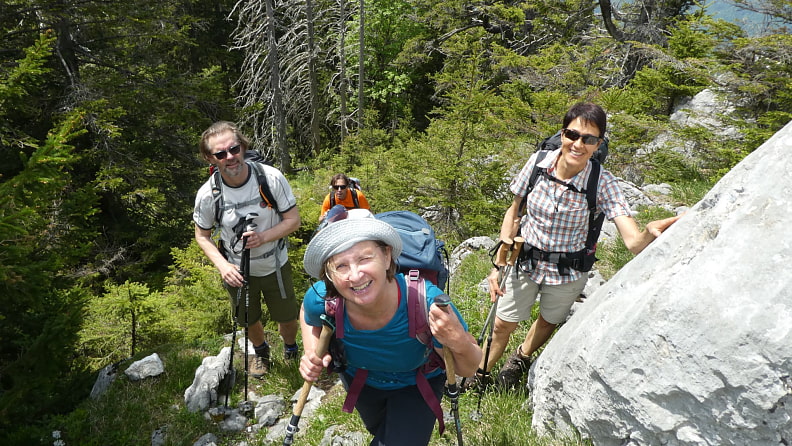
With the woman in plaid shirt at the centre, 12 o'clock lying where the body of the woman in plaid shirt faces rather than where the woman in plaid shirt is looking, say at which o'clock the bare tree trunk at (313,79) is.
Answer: The bare tree trunk is roughly at 5 o'clock from the woman in plaid shirt.

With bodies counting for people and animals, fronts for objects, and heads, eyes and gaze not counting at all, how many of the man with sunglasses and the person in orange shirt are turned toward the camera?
2

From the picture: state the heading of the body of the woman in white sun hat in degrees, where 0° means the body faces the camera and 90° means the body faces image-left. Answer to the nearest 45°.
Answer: approximately 0°

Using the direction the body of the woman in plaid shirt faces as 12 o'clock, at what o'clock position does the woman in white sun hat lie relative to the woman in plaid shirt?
The woman in white sun hat is roughly at 1 o'clock from the woman in plaid shirt.

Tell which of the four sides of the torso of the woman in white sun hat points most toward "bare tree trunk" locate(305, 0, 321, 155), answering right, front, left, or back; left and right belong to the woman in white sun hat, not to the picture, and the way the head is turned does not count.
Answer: back

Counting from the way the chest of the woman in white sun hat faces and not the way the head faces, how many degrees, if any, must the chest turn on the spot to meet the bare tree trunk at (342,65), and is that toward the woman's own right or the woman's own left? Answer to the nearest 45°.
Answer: approximately 180°

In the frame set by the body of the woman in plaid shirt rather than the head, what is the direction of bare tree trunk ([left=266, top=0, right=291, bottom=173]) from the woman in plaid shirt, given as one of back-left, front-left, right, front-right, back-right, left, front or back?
back-right

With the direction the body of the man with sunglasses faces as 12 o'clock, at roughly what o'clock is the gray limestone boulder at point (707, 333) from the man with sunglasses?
The gray limestone boulder is roughly at 11 o'clock from the man with sunglasses.

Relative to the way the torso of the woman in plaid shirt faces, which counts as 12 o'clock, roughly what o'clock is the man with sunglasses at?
The man with sunglasses is roughly at 3 o'clock from the woman in plaid shirt.

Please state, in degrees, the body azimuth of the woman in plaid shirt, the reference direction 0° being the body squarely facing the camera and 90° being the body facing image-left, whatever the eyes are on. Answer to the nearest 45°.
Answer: approximately 0°

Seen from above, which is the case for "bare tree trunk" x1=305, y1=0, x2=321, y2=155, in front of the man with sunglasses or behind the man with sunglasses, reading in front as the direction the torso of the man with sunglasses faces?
behind

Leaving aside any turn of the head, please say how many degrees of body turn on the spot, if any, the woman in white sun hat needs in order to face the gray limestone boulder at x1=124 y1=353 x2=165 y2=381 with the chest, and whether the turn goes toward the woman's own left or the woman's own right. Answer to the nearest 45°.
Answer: approximately 135° to the woman's own right
